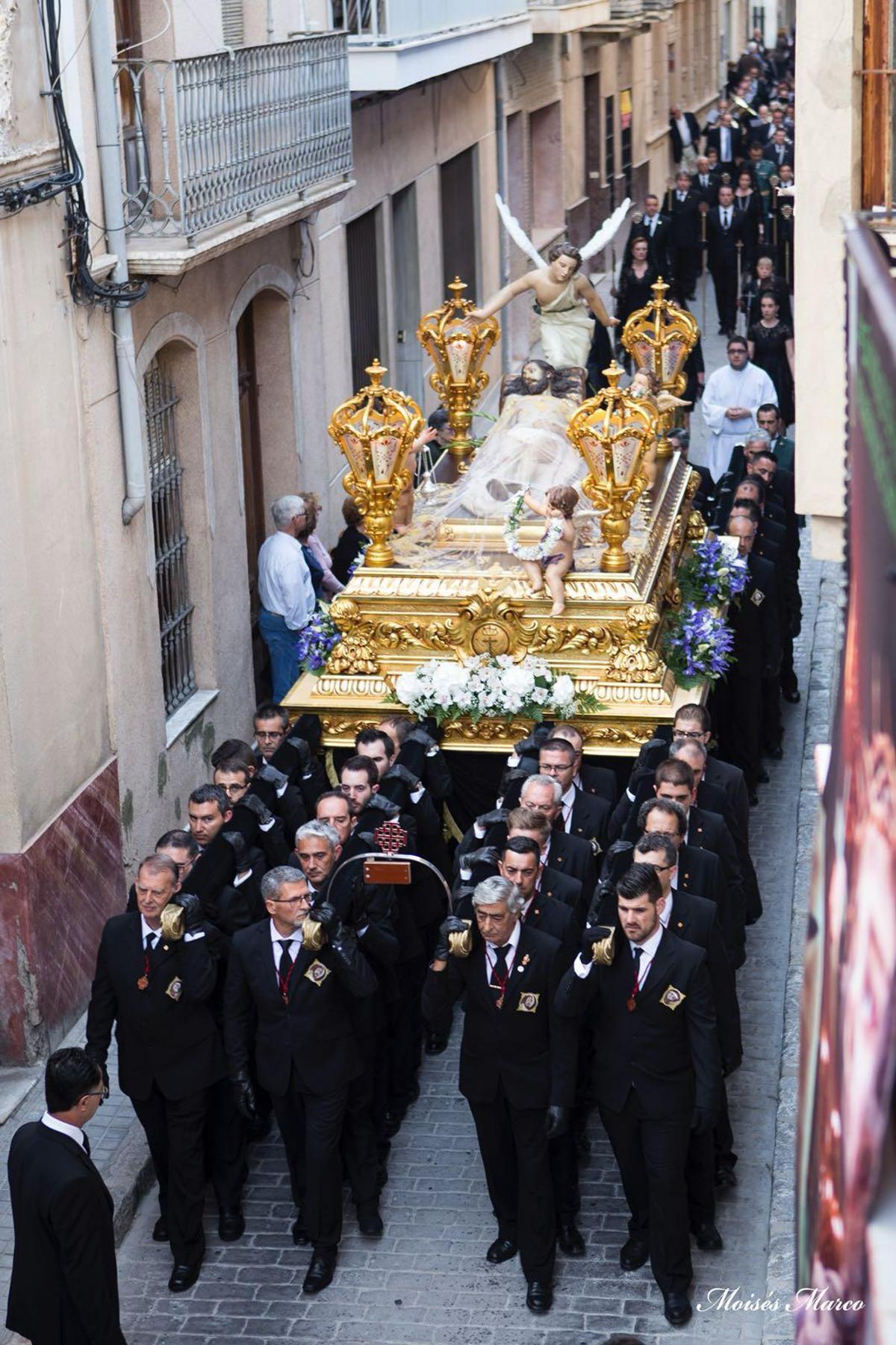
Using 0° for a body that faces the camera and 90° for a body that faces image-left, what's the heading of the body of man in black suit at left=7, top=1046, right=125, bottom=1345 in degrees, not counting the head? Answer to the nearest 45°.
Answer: approximately 225°

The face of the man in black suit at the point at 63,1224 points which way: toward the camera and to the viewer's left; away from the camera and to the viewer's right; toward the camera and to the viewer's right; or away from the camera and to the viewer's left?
away from the camera and to the viewer's right

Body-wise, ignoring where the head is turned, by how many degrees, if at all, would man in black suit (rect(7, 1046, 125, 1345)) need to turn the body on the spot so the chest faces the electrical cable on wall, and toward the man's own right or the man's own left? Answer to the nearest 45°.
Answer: approximately 45° to the man's own left

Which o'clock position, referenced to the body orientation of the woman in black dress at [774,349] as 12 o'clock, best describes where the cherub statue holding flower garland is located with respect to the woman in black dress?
The cherub statue holding flower garland is roughly at 12 o'clock from the woman in black dress.

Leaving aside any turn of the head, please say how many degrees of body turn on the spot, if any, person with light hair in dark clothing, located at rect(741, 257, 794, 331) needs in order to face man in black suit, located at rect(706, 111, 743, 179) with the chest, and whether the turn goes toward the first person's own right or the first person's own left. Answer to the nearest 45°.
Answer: approximately 180°

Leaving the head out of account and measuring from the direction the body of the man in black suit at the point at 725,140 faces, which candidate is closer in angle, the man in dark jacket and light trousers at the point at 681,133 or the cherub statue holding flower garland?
the cherub statue holding flower garland

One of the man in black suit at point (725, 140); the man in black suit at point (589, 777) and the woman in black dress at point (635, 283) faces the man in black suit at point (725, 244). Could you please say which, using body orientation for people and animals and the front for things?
the man in black suit at point (725, 140)

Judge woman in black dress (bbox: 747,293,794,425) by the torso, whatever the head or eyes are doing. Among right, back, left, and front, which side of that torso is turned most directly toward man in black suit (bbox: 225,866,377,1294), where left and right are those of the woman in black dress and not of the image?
front

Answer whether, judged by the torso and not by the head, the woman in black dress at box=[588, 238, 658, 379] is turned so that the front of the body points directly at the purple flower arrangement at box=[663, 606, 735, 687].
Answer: yes
